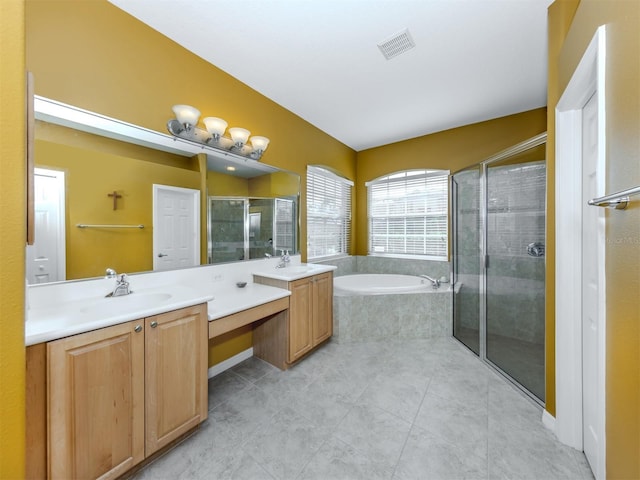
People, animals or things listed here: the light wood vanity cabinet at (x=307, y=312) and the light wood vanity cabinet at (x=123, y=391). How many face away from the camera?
0

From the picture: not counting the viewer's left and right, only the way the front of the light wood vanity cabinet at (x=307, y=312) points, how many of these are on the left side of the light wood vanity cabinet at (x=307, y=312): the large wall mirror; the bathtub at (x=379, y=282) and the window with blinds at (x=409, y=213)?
2

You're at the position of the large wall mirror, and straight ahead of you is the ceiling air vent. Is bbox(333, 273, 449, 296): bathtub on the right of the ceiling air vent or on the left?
left

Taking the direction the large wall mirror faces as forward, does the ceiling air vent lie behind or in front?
in front

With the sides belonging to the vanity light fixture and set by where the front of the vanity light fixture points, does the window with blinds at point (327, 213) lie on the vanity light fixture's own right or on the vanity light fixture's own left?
on the vanity light fixture's own left

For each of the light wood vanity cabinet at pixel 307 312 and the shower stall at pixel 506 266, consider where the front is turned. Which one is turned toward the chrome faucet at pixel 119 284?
the shower stall

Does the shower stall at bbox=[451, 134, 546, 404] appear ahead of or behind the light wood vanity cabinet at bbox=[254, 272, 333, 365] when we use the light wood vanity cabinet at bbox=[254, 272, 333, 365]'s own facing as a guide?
ahead

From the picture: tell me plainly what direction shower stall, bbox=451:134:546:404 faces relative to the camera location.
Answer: facing the viewer and to the left of the viewer

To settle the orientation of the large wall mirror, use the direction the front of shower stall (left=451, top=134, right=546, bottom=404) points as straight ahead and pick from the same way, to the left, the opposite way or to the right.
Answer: the opposite way

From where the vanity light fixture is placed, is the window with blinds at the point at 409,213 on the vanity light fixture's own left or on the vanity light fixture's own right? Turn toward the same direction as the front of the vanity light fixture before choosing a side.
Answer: on the vanity light fixture's own left

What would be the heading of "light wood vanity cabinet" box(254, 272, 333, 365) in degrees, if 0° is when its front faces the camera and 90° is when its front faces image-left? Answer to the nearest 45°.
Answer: approximately 315°

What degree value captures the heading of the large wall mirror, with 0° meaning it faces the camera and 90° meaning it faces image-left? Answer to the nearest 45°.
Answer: approximately 315°

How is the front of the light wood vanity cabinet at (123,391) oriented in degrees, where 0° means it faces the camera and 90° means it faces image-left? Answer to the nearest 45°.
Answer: approximately 315°
